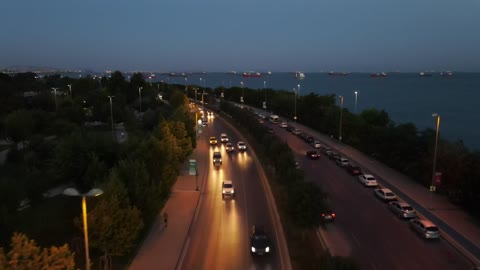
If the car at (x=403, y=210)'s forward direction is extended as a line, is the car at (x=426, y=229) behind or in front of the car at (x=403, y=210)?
behind

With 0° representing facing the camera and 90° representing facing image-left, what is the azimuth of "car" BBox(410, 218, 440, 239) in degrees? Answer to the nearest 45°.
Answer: approximately 135°

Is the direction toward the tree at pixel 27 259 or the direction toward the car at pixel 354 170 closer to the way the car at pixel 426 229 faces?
the car

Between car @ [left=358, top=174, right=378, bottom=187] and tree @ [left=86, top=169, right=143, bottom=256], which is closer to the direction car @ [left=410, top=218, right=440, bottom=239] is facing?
the car

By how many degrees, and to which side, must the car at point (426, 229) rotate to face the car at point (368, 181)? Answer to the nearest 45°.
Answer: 0° — it already faces it

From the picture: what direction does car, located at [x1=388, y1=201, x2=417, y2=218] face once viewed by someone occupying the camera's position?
facing away from the viewer and to the left of the viewer

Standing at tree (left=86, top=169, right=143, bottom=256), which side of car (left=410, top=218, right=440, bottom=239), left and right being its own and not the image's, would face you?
left
